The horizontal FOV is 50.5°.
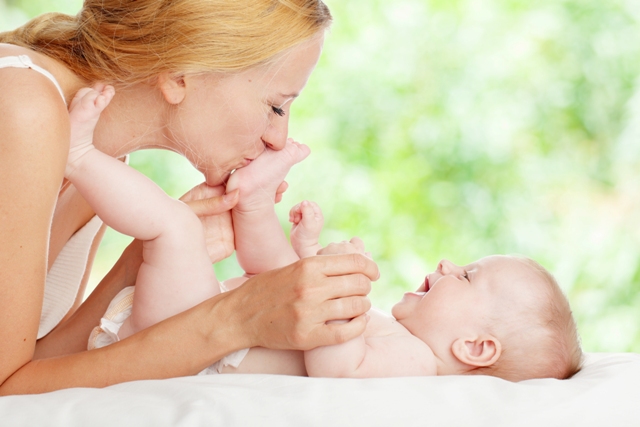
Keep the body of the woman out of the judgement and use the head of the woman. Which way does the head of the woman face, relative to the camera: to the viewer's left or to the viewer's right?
to the viewer's right

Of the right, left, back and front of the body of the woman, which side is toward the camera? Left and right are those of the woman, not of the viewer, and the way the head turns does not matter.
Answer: right
